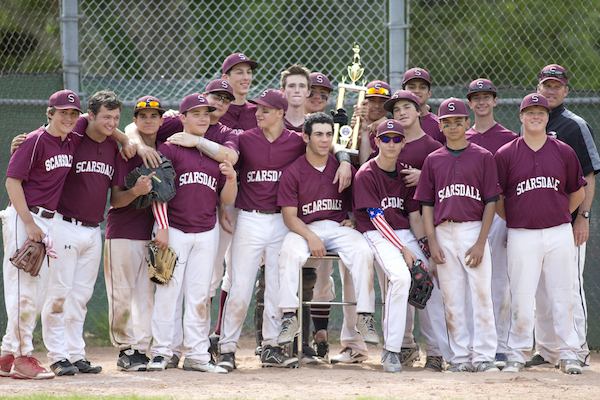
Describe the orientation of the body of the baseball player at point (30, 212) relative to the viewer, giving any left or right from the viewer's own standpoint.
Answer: facing the viewer and to the right of the viewer

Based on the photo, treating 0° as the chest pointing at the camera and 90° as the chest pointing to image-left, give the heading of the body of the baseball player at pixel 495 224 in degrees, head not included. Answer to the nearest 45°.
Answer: approximately 0°

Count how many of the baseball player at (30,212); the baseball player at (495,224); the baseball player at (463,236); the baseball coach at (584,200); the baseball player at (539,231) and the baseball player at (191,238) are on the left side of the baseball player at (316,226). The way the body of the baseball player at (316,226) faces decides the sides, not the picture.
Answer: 4

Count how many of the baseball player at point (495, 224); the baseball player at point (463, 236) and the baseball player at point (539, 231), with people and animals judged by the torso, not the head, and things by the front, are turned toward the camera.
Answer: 3

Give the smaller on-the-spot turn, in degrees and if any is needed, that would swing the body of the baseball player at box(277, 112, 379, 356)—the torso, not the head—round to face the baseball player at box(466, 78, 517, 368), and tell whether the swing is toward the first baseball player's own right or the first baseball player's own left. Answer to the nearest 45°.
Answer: approximately 90° to the first baseball player's own left
